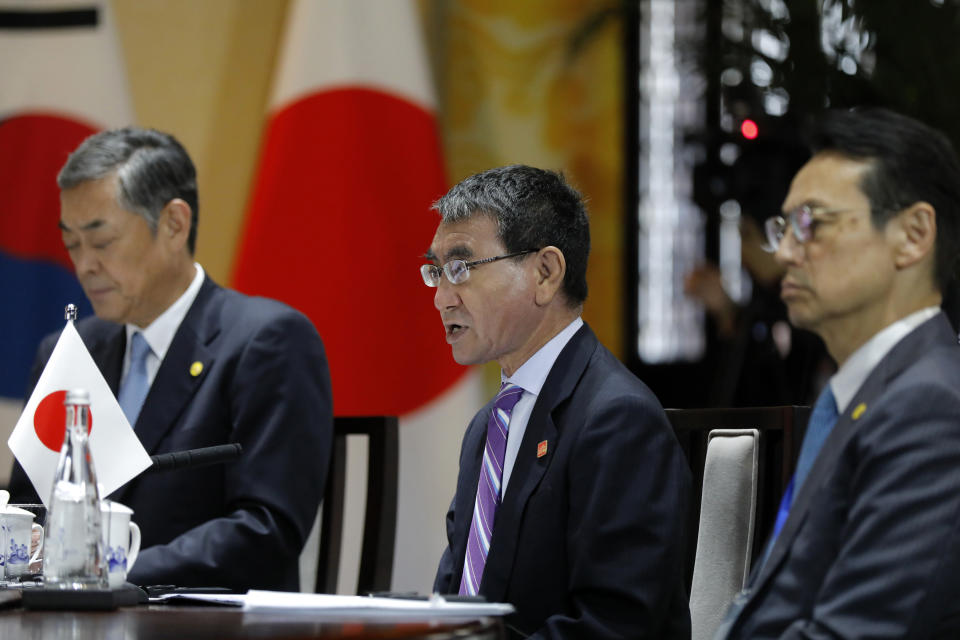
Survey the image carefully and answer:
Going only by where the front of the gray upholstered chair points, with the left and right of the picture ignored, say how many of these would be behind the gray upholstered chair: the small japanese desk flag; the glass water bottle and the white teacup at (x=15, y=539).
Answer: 0

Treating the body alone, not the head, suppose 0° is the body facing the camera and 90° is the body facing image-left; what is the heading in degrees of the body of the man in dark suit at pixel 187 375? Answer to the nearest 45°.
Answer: approximately 45°

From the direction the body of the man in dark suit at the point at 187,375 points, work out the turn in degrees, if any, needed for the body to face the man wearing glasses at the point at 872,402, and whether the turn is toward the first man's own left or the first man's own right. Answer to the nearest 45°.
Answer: approximately 90° to the first man's own left

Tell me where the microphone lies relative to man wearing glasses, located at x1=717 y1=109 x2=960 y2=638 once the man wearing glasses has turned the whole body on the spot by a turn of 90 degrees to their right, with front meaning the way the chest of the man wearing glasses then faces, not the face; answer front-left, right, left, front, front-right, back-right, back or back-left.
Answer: left

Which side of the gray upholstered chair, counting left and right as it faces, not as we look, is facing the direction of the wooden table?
front

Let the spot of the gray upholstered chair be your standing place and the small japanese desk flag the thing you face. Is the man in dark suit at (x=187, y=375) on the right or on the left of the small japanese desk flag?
right

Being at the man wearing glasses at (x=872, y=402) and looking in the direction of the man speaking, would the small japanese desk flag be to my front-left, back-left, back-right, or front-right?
front-left

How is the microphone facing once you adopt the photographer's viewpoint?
facing to the right of the viewer

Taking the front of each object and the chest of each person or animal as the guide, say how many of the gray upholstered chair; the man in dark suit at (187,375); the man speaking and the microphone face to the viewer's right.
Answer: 1

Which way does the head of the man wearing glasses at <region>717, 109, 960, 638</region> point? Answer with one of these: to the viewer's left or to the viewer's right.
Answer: to the viewer's left

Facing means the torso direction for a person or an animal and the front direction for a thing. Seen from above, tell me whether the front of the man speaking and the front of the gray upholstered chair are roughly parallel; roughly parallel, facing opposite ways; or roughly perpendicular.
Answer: roughly parallel

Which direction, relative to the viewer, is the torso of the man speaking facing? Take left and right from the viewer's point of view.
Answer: facing the viewer and to the left of the viewer

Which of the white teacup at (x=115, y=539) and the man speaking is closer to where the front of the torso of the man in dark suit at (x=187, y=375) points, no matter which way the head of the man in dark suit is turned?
the white teacup

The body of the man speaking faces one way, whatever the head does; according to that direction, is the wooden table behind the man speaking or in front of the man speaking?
in front

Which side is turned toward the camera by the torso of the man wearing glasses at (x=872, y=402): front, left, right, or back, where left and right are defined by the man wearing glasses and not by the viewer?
left
